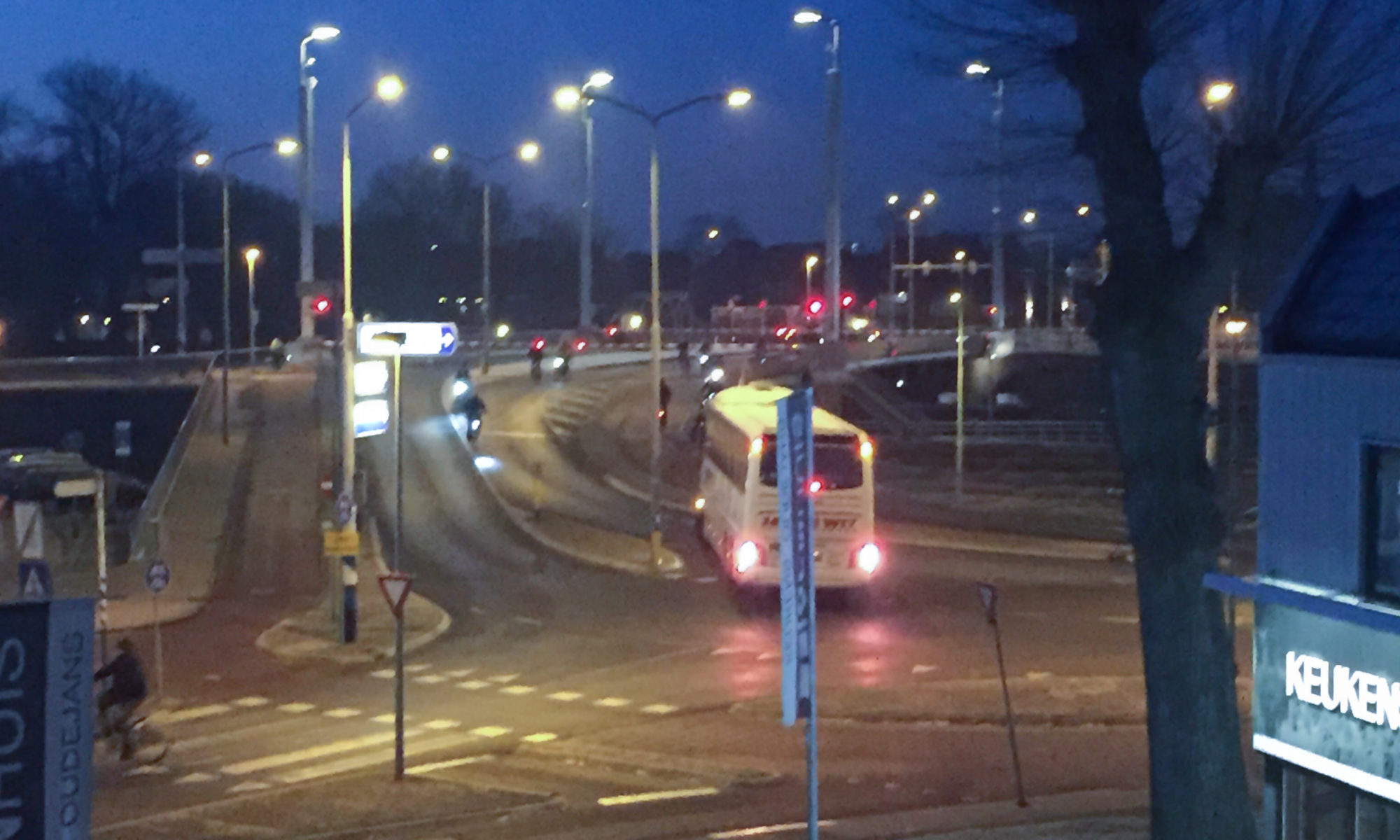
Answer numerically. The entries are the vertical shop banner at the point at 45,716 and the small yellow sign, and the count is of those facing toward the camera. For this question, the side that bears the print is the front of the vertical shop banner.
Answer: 2

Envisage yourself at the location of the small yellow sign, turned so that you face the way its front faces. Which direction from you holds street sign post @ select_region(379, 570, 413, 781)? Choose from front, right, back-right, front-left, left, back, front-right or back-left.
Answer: front

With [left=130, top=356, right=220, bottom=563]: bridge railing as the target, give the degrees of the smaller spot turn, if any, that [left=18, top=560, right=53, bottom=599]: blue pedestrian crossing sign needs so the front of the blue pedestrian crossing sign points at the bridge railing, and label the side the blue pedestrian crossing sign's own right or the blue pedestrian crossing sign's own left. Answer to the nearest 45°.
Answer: approximately 180°

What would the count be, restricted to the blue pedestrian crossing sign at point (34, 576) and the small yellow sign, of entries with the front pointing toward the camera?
2

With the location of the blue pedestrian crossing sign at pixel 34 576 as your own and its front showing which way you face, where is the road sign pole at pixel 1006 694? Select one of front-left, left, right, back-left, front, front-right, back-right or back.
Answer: front-left

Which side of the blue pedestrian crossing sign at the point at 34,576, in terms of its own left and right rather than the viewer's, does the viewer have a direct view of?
front

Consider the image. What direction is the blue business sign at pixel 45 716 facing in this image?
toward the camera

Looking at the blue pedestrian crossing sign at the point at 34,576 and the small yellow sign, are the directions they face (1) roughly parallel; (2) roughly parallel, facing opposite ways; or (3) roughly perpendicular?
roughly parallel

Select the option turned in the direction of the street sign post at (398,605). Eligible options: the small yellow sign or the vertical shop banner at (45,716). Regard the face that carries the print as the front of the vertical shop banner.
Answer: the small yellow sign

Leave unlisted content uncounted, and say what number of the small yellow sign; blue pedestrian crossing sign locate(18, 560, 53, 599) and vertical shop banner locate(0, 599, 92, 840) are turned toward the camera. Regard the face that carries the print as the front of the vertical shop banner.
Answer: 3

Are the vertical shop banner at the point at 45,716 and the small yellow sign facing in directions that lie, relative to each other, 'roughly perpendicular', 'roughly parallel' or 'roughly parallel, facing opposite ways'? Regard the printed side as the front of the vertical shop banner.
roughly parallel

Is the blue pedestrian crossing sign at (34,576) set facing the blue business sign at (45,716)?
yes
